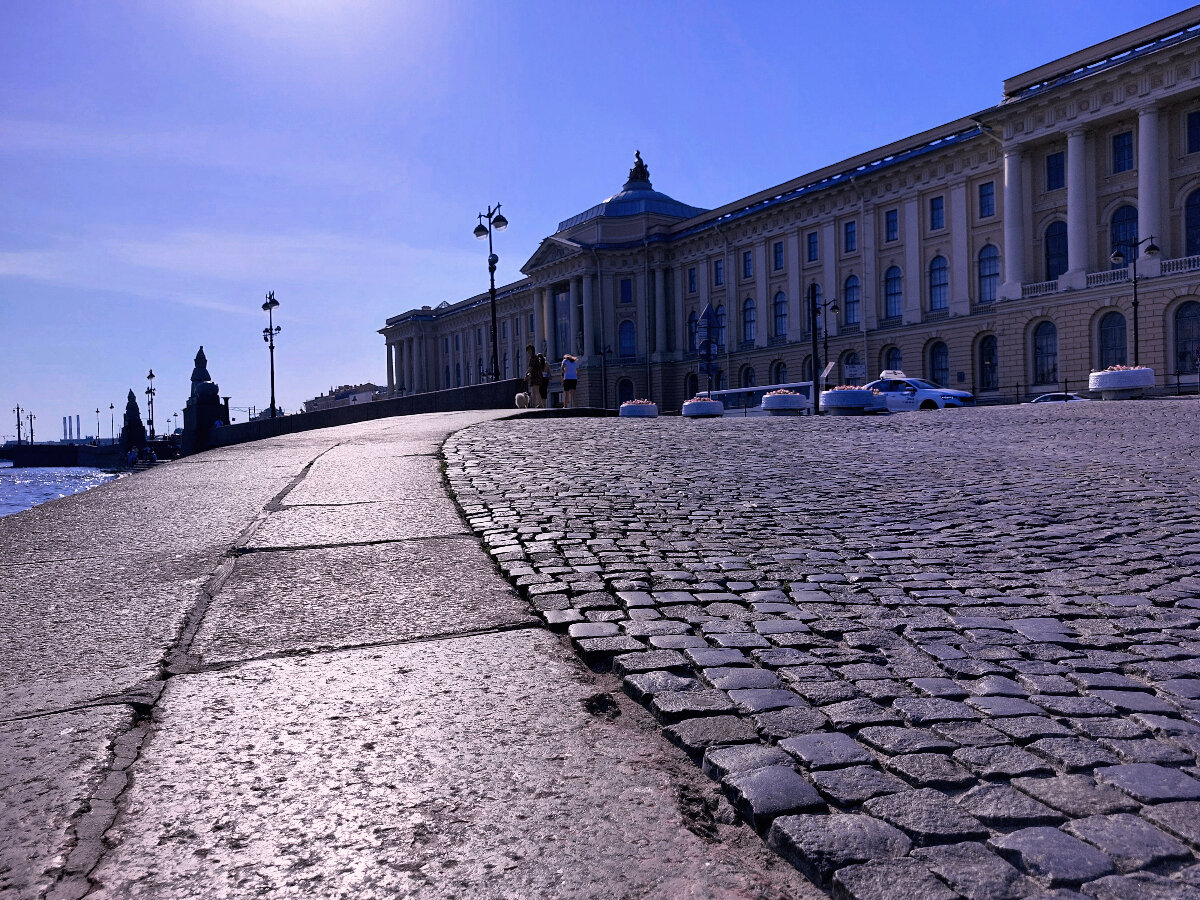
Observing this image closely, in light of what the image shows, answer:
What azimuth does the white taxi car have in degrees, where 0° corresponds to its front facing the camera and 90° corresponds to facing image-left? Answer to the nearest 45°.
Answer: approximately 315°

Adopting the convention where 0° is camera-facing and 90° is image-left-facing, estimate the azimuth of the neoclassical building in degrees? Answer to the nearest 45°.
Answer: approximately 45°

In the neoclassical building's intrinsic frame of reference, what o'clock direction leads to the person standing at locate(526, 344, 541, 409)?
The person standing is roughly at 12 o'clock from the neoclassical building.

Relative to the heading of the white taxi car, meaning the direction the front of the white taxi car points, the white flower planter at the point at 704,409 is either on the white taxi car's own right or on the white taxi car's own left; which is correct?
on the white taxi car's own right

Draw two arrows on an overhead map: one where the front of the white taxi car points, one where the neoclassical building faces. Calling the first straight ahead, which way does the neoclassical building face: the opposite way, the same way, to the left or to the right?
to the right

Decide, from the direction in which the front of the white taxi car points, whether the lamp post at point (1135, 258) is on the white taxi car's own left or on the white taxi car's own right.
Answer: on the white taxi car's own left

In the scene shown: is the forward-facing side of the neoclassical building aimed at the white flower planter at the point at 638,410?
yes
